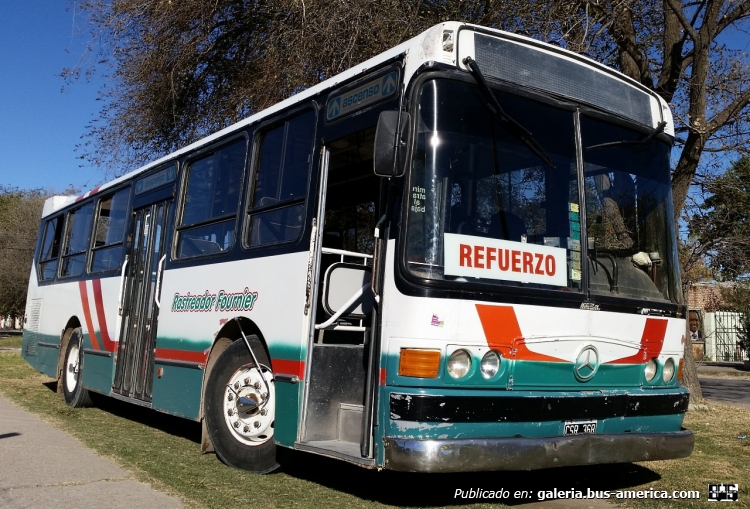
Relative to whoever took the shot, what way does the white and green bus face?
facing the viewer and to the right of the viewer

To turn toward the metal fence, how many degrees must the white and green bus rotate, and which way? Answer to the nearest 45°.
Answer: approximately 90° to its left

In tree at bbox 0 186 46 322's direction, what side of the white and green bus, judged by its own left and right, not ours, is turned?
back

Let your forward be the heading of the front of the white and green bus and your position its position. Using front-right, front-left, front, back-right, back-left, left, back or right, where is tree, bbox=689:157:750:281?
left
